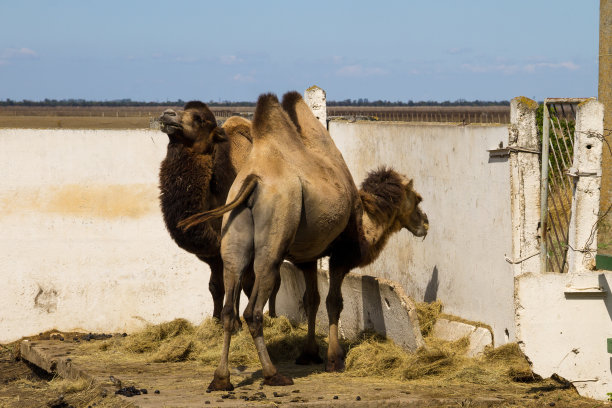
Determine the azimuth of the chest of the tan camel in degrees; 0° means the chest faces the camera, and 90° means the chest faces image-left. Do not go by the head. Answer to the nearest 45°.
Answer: approximately 225°

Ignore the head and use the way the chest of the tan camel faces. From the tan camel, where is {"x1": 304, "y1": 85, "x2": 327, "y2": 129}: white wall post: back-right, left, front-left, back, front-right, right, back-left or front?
front-left

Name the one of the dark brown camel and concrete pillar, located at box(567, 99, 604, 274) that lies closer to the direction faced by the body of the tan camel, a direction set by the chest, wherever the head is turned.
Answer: the concrete pillar

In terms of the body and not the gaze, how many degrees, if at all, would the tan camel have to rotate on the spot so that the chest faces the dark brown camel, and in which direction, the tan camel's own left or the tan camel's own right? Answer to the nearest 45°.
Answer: approximately 90° to the tan camel's own left

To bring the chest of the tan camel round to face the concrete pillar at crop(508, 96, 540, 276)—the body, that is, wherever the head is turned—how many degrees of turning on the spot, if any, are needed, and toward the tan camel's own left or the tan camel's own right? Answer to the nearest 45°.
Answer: approximately 45° to the tan camel's own right

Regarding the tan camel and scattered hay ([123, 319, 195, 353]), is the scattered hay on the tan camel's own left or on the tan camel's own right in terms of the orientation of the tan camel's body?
on the tan camel's own left

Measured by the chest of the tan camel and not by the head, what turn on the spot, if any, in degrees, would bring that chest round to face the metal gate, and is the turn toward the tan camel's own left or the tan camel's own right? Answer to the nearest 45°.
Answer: approximately 45° to the tan camel's own right

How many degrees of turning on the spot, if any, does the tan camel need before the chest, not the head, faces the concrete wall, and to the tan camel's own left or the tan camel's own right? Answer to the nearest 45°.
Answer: approximately 45° to the tan camel's own right

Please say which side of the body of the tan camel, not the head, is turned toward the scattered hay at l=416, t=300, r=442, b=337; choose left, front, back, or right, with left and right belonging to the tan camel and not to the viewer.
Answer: front

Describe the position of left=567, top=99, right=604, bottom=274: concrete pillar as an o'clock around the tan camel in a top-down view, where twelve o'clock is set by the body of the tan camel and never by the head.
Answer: The concrete pillar is roughly at 2 o'clock from the tan camel.
